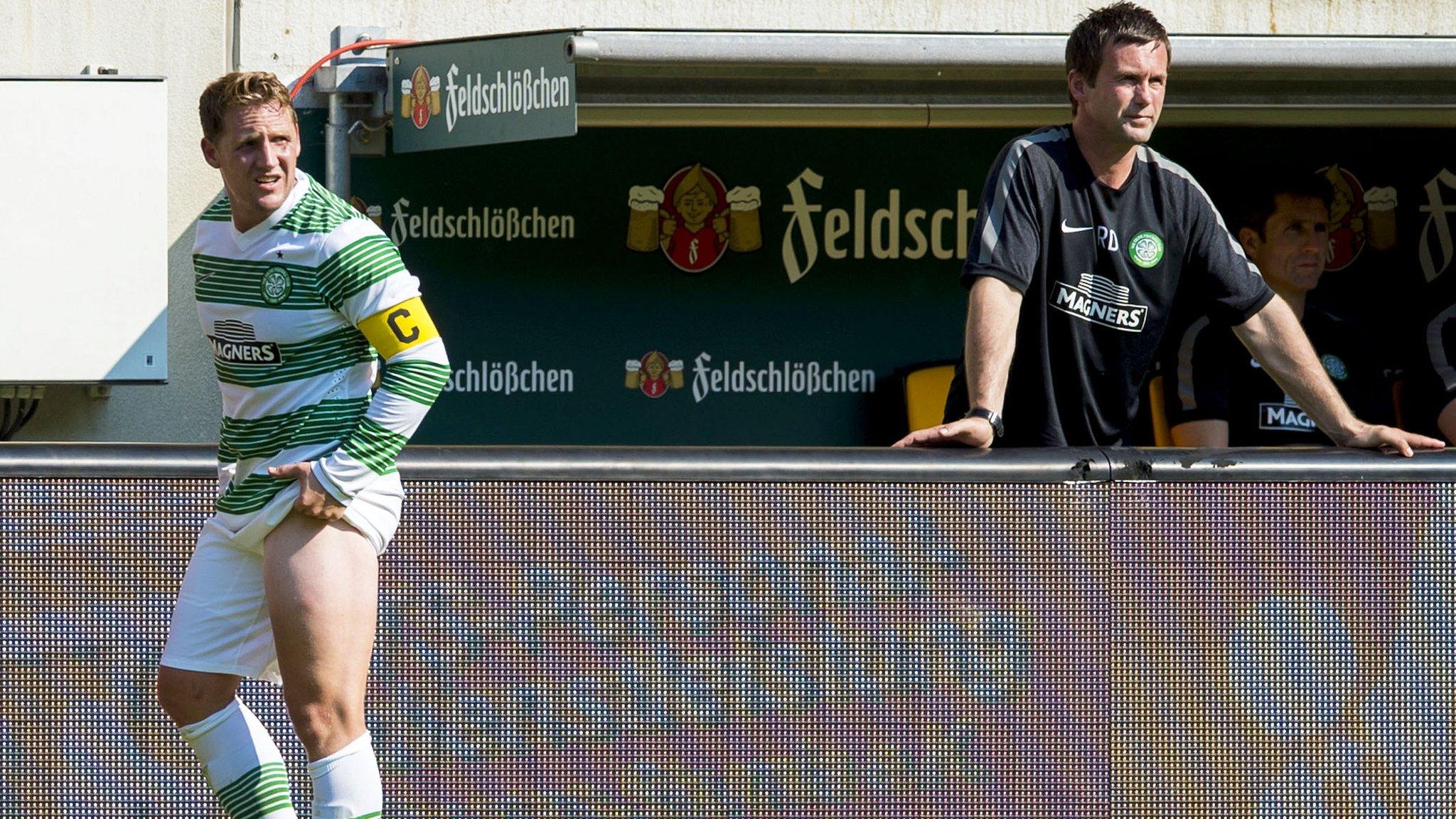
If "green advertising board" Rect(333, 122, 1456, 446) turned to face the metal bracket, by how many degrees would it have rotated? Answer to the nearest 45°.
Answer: approximately 45° to its right

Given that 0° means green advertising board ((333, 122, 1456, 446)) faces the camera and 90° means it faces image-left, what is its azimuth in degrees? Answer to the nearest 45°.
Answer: approximately 0°

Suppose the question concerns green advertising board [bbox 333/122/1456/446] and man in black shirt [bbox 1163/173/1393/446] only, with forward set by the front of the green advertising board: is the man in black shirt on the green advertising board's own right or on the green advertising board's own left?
on the green advertising board's own left

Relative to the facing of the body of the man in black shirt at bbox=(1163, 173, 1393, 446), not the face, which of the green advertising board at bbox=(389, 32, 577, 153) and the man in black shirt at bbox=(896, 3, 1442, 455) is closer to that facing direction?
the man in black shirt

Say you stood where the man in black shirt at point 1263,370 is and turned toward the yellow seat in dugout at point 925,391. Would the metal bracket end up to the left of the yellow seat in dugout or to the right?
left

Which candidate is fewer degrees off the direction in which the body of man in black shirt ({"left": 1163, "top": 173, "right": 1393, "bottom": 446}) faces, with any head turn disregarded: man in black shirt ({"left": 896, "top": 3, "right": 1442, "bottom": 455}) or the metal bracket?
the man in black shirt

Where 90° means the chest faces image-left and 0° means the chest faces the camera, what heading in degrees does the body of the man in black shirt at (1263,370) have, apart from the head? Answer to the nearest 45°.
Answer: approximately 315°

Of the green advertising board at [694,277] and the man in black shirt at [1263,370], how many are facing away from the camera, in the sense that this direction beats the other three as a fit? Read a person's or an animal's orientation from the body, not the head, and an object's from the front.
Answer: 0

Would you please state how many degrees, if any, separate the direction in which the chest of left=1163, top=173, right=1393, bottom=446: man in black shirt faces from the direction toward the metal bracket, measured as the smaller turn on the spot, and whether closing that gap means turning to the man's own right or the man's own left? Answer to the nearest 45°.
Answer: approximately 135° to the man's own right

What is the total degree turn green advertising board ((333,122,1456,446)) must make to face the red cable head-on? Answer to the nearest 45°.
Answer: approximately 45° to its right

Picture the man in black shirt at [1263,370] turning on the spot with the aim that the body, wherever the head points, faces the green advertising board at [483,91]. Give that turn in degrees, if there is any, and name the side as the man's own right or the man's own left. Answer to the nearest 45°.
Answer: approximately 135° to the man's own right

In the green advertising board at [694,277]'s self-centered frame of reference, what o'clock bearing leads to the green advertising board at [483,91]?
the green advertising board at [483,91] is roughly at 1 o'clock from the green advertising board at [694,277].
